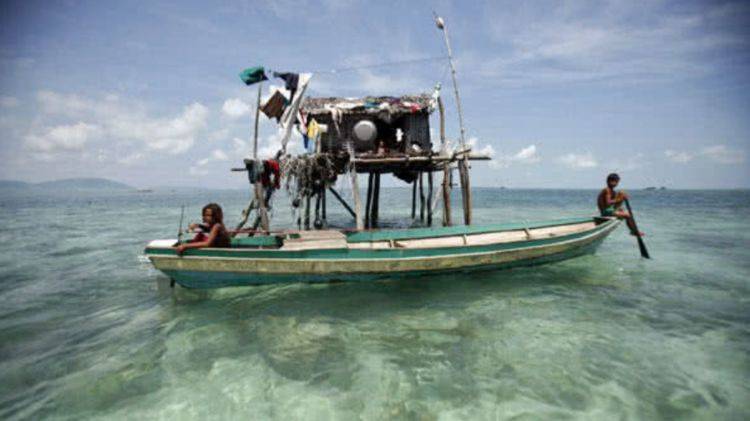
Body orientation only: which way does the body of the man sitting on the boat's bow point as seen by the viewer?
to the viewer's right

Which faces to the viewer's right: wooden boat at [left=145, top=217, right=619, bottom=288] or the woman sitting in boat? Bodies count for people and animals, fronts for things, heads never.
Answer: the wooden boat

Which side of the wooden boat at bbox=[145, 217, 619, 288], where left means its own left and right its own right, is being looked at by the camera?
right

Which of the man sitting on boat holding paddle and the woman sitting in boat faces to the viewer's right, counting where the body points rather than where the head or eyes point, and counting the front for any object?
the man sitting on boat holding paddle

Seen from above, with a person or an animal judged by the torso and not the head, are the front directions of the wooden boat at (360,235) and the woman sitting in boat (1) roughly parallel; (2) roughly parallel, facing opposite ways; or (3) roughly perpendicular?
roughly perpendicular

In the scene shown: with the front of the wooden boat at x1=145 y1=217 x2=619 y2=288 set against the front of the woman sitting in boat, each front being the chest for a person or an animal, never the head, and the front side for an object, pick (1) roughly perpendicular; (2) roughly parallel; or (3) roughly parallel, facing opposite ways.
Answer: roughly perpendicular

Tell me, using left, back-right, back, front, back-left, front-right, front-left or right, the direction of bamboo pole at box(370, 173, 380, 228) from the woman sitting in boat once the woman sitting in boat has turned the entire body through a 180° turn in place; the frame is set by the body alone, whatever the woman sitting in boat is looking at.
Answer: front
